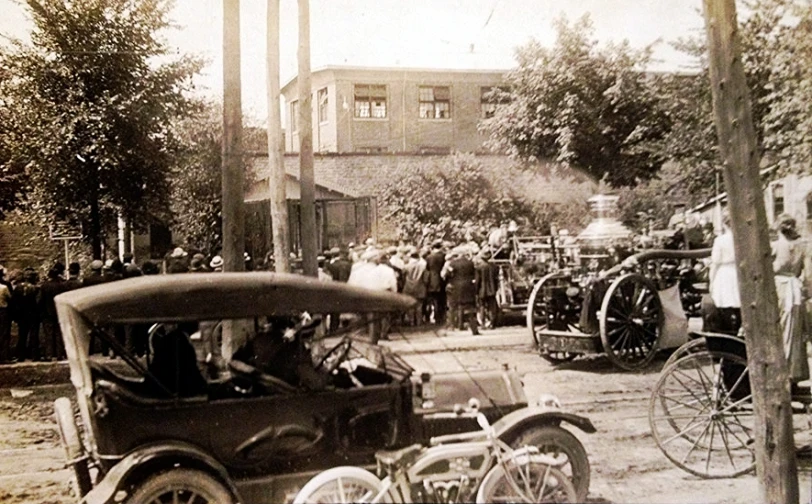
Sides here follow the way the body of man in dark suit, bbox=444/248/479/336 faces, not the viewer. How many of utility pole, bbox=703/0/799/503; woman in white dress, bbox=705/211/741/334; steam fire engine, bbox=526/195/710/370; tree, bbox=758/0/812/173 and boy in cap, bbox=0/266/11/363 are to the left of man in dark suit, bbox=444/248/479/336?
1

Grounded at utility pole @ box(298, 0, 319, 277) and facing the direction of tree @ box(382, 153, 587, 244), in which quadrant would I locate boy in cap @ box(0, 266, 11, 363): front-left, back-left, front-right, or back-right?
back-left

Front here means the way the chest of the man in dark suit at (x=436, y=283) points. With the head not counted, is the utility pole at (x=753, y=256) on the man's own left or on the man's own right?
on the man's own right

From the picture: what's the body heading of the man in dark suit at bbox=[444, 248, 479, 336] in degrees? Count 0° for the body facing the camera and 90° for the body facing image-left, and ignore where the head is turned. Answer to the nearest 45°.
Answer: approximately 180°

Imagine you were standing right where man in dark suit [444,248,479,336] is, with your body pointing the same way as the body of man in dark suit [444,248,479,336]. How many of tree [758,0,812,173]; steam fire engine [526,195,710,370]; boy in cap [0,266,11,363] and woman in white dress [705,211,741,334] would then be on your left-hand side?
1

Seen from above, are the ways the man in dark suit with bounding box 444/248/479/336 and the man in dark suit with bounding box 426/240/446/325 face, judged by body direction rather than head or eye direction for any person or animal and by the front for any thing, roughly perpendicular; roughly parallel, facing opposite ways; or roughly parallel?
roughly parallel

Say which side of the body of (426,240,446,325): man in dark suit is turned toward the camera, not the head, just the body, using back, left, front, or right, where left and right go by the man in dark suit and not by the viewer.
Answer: back

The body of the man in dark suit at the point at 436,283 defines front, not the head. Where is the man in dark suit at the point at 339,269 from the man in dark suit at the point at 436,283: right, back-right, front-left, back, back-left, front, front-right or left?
back-left
